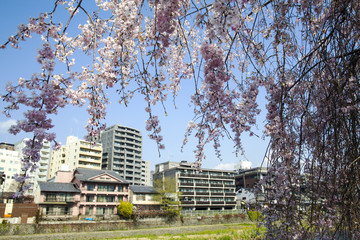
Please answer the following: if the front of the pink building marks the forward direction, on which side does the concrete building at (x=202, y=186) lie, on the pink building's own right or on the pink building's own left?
on the pink building's own left

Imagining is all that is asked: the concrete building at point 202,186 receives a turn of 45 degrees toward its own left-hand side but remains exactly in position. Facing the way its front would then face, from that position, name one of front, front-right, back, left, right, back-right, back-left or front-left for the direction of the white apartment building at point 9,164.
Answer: back-right

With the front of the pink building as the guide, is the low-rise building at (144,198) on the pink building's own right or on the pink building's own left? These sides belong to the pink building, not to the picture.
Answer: on the pink building's own left

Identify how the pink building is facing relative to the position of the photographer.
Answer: facing the viewer

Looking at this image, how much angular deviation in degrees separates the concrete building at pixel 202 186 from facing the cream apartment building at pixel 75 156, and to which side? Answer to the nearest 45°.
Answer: approximately 90° to its right

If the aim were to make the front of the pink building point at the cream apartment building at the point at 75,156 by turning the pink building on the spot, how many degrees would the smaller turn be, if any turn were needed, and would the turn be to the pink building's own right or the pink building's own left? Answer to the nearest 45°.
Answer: approximately 180°

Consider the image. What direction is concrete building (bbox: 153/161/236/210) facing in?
toward the camera

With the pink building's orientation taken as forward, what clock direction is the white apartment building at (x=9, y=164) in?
The white apartment building is roughly at 5 o'clock from the pink building.

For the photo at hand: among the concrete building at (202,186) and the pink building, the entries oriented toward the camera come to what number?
2

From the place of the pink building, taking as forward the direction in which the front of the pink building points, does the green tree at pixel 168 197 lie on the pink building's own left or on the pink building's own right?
on the pink building's own left

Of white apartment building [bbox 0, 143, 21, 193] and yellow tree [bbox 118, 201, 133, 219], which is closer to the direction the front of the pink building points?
the yellow tree

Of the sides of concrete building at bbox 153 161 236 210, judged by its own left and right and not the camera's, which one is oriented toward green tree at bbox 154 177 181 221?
front
